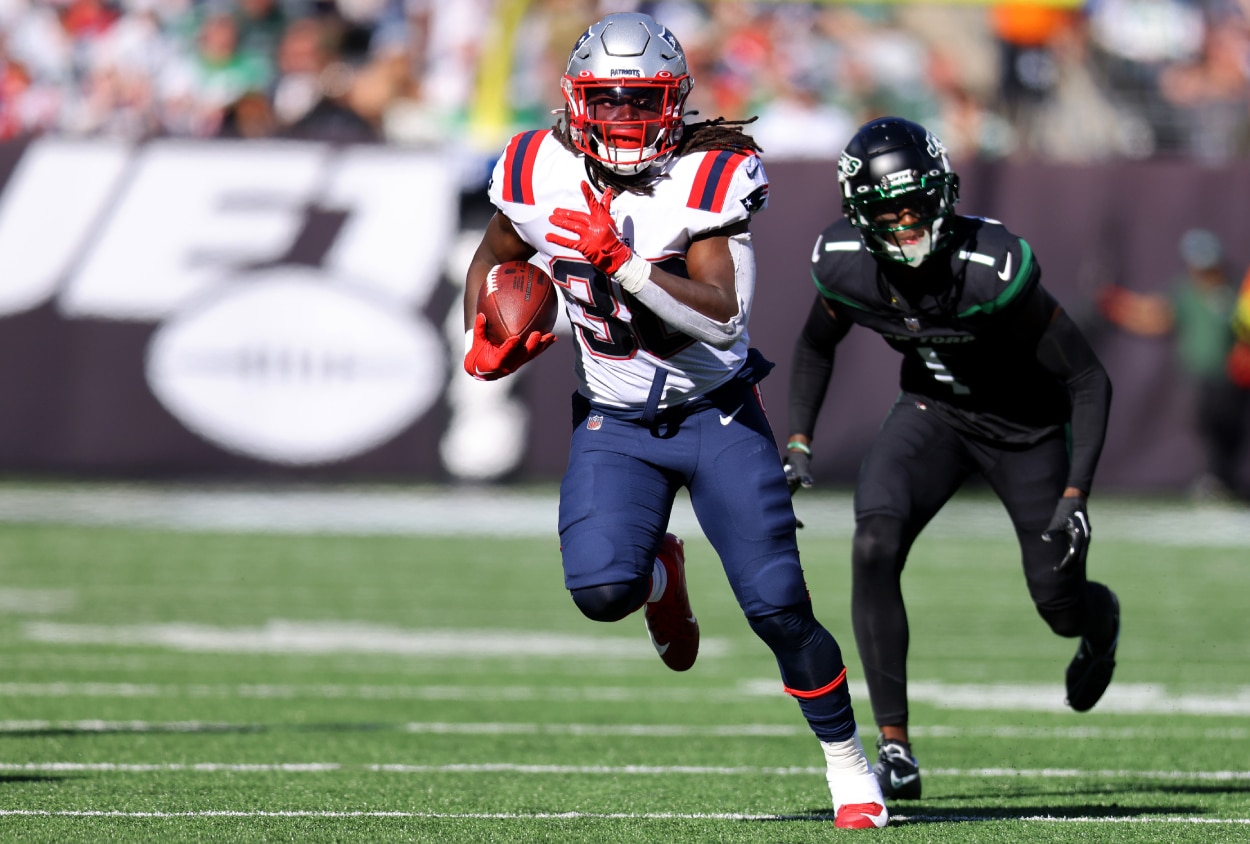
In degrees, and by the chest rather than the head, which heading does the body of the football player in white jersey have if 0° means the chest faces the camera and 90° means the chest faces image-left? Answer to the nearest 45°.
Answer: approximately 0°

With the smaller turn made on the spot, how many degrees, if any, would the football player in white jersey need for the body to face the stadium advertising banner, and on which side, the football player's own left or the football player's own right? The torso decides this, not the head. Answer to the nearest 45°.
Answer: approximately 180°

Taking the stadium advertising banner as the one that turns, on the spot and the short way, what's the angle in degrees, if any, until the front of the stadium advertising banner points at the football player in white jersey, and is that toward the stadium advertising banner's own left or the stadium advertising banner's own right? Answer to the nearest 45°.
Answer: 0° — it already faces them

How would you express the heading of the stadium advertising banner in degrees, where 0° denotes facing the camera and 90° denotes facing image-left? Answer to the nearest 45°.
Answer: approximately 0°

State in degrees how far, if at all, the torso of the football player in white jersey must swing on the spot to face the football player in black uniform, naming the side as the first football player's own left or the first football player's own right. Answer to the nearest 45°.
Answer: approximately 135° to the first football player's own left

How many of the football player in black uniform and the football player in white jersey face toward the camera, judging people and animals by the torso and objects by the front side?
2

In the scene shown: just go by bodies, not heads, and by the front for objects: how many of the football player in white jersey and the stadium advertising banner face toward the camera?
2
